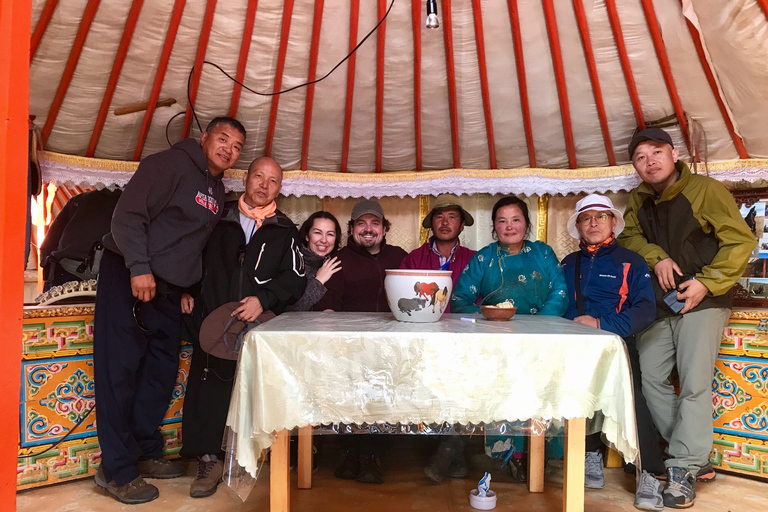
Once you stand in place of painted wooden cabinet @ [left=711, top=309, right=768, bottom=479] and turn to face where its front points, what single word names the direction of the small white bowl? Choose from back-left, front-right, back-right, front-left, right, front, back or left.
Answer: front

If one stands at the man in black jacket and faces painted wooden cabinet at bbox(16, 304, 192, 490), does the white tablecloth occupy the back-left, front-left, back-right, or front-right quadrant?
back-left

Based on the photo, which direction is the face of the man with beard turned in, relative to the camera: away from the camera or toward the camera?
toward the camera

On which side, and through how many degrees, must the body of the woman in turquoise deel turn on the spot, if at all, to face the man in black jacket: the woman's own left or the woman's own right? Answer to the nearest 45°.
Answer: approximately 90° to the woman's own right

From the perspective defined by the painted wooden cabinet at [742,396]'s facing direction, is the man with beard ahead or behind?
ahead

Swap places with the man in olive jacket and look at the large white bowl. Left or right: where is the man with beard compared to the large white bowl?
right

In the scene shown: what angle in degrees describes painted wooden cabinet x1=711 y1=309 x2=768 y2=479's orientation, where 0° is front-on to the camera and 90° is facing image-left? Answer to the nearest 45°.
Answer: approximately 45°

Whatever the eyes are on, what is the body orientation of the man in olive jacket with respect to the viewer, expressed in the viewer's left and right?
facing the viewer and to the left of the viewer

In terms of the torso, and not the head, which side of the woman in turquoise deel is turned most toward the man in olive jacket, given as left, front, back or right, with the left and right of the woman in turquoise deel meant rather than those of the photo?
left

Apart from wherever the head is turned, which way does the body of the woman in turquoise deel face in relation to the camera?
toward the camera

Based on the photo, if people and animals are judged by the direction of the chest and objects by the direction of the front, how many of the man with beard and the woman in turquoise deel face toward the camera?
2

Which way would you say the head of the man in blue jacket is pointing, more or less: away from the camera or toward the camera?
toward the camera
